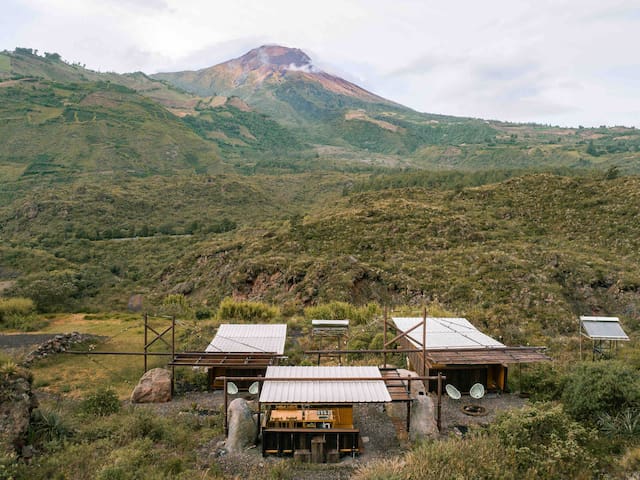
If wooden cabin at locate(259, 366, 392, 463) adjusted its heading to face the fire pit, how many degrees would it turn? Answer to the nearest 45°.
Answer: approximately 135° to its left

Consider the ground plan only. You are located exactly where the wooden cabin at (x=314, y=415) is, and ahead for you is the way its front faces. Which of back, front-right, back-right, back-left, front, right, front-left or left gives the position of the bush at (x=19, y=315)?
back-right

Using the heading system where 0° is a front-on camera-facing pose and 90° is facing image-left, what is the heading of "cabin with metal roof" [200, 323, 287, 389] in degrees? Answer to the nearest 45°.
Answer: approximately 0°

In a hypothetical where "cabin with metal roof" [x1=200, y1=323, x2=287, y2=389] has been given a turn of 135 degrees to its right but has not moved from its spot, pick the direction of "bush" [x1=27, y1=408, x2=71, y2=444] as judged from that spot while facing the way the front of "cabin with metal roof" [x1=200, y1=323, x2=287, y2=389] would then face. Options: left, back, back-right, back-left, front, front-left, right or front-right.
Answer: left

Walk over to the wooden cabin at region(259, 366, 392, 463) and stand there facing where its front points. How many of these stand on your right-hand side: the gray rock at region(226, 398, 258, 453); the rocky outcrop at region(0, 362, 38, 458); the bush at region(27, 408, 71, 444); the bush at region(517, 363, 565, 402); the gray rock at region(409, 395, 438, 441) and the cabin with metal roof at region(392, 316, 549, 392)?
3

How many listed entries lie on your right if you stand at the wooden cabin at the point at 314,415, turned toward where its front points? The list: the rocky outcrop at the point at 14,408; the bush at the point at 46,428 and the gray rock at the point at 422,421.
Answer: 2

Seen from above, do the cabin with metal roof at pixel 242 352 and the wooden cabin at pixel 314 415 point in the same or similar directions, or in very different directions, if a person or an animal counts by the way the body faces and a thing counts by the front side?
same or similar directions

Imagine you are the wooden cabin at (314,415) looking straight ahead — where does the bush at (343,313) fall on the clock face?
The bush is roughly at 6 o'clock from the wooden cabin.

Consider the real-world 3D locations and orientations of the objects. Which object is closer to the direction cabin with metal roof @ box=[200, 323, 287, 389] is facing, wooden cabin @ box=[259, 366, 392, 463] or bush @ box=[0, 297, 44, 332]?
the wooden cabin

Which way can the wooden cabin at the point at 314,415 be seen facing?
toward the camera

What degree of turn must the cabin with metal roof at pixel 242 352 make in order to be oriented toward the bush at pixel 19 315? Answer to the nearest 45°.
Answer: approximately 135° to its right

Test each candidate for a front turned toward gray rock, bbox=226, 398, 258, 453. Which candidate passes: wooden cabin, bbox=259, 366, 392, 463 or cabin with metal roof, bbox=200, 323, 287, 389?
the cabin with metal roof

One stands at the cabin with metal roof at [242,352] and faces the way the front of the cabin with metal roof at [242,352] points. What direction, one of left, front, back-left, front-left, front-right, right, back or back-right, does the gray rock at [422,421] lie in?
front-left

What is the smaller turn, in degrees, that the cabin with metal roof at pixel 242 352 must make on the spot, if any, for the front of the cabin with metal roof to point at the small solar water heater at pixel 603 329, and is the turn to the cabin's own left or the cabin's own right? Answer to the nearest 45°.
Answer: approximately 90° to the cabin's own left

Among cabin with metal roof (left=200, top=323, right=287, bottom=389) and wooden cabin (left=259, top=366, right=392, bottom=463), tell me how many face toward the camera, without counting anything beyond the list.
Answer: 2

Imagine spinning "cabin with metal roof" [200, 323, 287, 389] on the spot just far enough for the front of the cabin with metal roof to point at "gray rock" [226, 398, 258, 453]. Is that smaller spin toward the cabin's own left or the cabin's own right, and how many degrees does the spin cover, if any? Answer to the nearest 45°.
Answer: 0° — it already faces it

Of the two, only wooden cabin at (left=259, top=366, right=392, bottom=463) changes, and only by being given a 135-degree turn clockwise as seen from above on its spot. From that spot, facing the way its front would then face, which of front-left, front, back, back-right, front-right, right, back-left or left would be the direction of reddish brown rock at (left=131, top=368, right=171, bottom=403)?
front

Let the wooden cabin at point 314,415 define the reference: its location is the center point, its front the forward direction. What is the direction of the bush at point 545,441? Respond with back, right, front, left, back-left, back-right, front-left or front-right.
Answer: left
